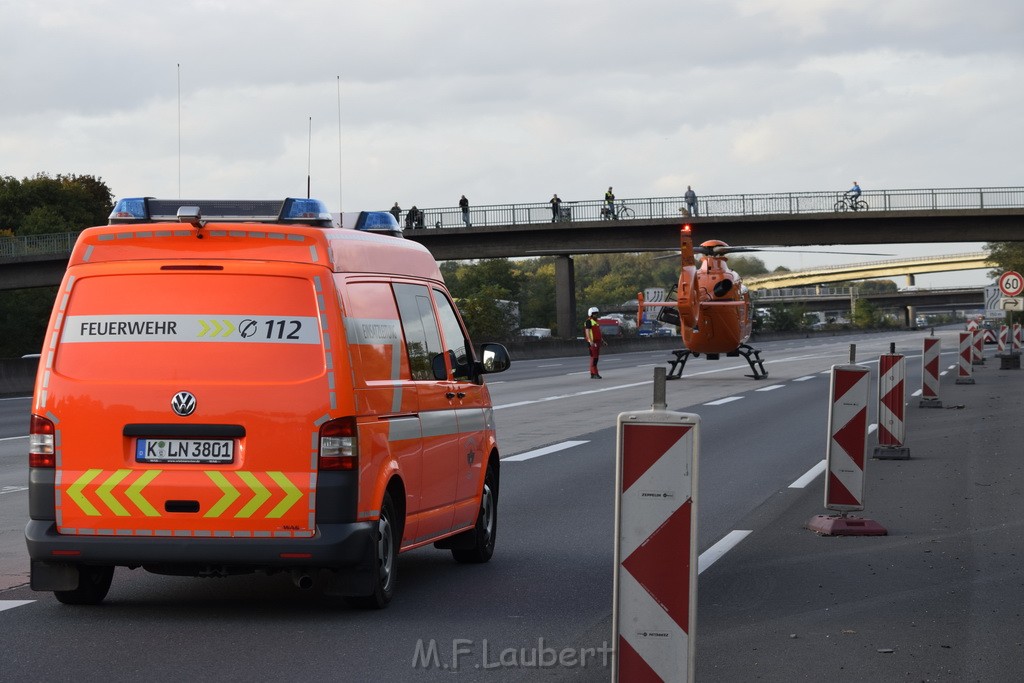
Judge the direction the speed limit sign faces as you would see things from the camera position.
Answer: facing the viewer

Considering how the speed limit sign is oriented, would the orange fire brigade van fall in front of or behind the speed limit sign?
in front

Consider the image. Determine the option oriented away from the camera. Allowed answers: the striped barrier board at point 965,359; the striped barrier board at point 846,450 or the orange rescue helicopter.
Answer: the orange rescue helicopter

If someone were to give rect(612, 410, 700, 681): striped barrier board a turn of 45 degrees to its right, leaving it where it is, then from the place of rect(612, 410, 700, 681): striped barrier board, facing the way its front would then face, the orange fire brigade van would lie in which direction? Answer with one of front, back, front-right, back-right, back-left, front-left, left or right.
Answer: right

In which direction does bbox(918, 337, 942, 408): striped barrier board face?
toward the camera

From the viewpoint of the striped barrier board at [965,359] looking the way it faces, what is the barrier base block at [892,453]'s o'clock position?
The barrier base block is roughly at 12 o'clock from the striped barrier board.

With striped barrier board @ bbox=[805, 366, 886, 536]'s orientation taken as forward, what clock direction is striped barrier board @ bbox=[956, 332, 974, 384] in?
striped barrier board @ bbox=[956, 332, 974, 384] is roughly at 6 o'clock from striped barrier board @ bbox=[805, 366, 886, 536].

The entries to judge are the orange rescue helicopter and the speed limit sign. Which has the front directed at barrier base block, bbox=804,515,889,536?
the speed limit sign

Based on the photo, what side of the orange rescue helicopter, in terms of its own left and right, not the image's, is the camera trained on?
back

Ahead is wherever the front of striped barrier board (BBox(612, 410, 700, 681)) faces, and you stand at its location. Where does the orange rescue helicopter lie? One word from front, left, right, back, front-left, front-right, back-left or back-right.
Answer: back

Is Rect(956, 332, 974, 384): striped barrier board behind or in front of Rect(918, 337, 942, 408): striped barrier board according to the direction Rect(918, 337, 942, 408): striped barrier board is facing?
behind

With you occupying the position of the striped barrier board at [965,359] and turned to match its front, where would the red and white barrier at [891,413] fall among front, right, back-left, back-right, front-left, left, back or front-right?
front

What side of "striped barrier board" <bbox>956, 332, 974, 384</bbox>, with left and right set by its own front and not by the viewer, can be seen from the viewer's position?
front

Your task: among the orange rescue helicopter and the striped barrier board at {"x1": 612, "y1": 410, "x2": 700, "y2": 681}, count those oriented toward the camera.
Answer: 1

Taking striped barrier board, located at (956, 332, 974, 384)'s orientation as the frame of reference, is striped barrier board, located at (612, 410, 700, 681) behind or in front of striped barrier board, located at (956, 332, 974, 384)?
in front

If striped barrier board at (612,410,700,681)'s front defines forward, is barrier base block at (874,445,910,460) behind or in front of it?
behind

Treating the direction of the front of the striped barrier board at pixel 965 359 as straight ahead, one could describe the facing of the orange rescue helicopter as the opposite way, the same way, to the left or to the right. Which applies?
the opposite way
